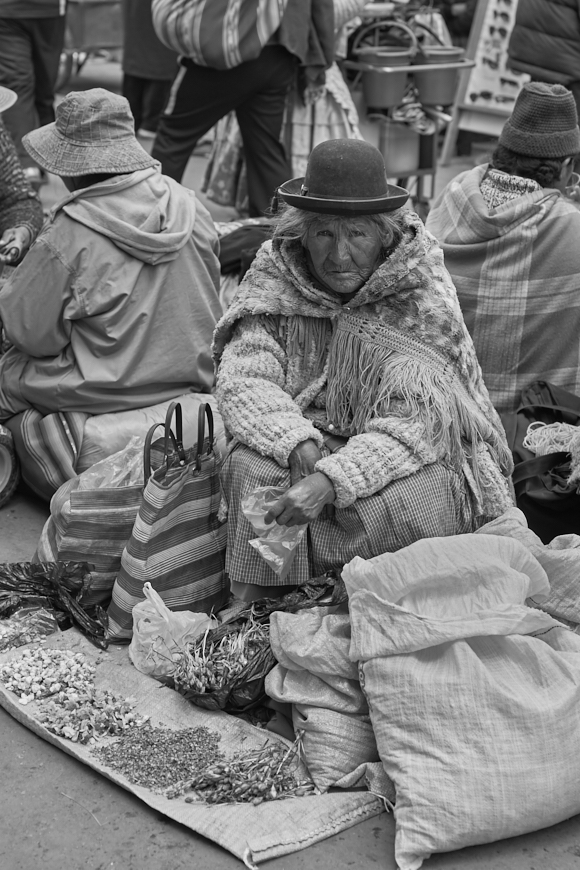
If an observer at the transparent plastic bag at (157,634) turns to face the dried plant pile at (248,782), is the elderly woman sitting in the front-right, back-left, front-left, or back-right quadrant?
back-left

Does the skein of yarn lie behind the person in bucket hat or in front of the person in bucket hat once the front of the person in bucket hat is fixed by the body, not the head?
behind

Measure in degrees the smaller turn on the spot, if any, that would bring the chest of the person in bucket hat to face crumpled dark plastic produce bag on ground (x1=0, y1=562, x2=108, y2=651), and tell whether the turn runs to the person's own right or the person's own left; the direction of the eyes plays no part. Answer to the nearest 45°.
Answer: approximately 135° to the person's own left

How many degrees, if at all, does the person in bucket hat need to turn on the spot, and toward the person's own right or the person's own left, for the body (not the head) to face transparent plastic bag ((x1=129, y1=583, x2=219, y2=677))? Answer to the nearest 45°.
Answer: approximately 135° to the person's own left

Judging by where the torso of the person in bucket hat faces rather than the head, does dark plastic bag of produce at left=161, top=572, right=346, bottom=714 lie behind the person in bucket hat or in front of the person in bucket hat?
behind

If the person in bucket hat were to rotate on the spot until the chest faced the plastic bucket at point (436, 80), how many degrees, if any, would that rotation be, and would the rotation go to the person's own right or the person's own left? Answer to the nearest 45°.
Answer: approximately 90° to the person's own right

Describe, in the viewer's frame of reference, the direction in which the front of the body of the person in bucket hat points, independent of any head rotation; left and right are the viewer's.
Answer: facing away from the viewer and to the left of the viewer
